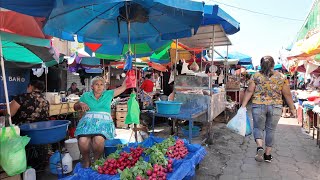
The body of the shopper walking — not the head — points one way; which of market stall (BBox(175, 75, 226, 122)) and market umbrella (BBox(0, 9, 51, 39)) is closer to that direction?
the market stall

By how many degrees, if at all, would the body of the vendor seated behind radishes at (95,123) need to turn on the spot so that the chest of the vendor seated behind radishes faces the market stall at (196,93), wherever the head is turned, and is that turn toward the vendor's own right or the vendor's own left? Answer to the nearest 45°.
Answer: approximately 135° to the vendor's own left

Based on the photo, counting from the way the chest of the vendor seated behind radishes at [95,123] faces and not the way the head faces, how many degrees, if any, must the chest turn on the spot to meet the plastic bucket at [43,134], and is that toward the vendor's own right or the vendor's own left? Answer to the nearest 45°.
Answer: approximately 90° to the vendor's own right

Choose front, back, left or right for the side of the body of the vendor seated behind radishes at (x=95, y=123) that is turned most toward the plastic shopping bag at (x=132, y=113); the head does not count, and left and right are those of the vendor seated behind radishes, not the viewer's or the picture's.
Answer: left

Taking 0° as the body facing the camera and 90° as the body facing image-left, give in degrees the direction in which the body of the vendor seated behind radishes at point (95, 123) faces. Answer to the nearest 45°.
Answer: approximately 0°

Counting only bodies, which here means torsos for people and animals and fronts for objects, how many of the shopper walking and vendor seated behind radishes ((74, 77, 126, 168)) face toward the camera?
1

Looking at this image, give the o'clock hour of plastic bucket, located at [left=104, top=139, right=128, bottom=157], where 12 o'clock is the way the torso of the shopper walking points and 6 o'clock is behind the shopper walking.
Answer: The plastic bucket is roughly at 8 o'clock from the shopper walking.

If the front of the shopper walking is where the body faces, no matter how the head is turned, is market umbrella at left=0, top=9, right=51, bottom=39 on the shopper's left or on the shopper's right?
on the shopper's left

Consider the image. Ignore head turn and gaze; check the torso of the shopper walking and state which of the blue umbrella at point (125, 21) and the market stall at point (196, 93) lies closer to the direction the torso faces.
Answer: the market stall

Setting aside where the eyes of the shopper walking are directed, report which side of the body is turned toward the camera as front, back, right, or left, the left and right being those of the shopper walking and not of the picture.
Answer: back

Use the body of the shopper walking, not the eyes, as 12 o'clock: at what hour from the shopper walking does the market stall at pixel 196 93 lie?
The market stall is roughly at 10 o'clock from the shopper walking.
